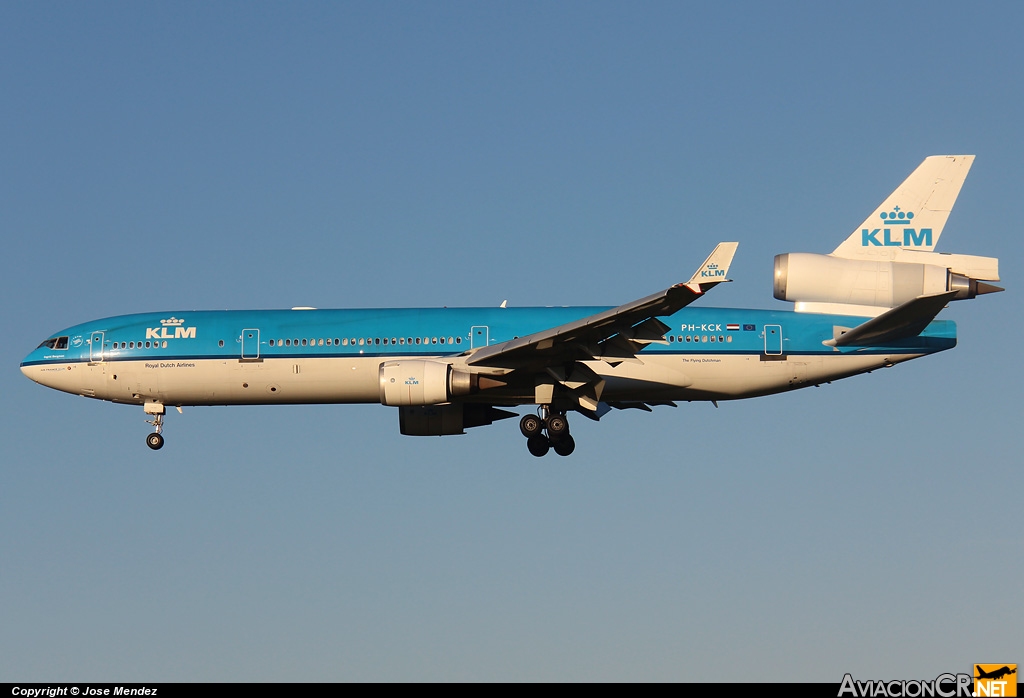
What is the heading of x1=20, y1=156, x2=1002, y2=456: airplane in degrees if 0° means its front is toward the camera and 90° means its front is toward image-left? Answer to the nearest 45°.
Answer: approximately 90°
